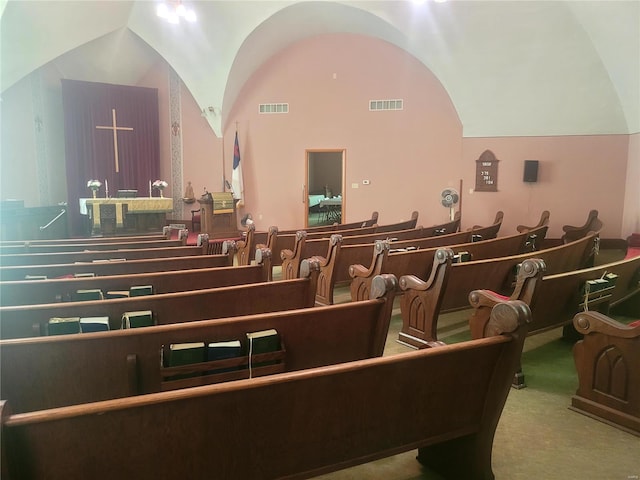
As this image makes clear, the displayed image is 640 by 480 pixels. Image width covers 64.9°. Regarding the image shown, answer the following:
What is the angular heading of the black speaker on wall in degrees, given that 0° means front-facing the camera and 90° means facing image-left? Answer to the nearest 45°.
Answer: approximately 0°

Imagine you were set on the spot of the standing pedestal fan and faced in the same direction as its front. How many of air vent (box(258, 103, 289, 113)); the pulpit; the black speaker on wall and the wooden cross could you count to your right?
3

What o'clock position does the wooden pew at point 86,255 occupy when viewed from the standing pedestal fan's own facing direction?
The wooden pew is roughly at 1 o'clock from the standing pedestal fan.

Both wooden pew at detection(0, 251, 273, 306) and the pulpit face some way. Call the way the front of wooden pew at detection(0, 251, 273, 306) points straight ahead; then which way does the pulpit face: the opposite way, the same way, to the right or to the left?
the opposite way

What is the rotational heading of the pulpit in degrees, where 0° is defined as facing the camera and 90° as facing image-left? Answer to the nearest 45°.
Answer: approximately 315°

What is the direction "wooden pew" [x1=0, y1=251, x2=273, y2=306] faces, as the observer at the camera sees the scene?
facing away from the viewer and to the left of the viewer

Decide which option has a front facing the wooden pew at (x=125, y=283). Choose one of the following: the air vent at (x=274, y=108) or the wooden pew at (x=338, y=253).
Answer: the air vent

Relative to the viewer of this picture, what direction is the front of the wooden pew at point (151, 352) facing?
facing away from the viewer and to the left of the viewer

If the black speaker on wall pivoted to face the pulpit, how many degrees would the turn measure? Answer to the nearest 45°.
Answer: approximately 90° to its right

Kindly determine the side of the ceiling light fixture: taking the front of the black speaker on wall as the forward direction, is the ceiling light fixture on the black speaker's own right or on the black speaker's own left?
on the black speaker's own right

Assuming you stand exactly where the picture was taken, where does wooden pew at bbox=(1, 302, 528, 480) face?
facing away from the viewer and to the left of the viewer

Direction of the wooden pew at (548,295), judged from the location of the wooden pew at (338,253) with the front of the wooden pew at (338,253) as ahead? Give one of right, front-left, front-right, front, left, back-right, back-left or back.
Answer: back

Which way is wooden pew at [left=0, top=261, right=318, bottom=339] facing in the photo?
away from the camera

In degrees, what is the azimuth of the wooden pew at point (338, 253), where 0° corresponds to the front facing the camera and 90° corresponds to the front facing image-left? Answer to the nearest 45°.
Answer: approximately 135°

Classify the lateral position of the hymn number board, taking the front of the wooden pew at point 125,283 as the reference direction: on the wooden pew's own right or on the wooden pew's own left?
on the wooden pew's own right
